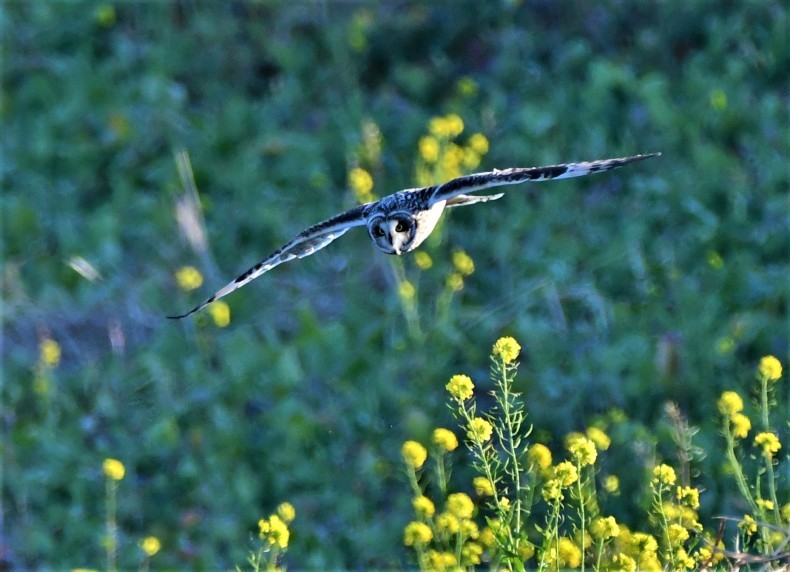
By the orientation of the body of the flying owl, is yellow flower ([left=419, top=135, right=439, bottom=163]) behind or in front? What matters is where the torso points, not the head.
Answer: behind

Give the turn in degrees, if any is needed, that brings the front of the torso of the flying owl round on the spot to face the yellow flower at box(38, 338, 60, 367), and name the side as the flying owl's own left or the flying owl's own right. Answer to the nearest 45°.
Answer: approximately 90° to the flying owl's own right

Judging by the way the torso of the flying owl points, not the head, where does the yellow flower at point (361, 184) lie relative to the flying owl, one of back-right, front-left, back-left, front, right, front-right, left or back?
back-right

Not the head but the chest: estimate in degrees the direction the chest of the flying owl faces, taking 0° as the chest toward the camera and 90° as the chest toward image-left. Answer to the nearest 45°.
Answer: approximately 45°

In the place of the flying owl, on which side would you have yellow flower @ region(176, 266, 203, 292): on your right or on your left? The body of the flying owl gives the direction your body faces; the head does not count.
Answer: on your right
